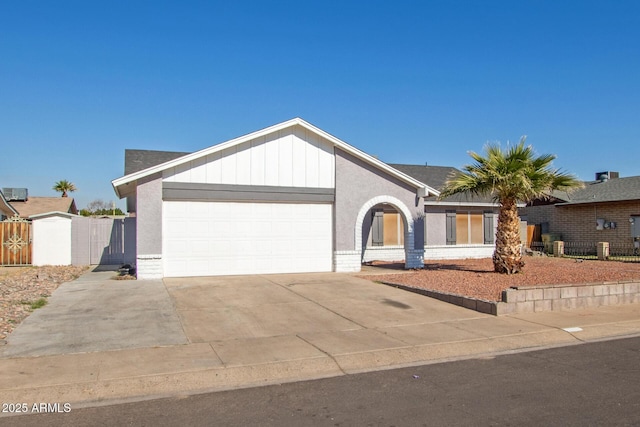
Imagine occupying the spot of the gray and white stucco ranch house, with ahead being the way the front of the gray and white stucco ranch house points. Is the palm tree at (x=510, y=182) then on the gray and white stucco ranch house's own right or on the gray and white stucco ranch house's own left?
on the gray and white stucco ranch house's own left

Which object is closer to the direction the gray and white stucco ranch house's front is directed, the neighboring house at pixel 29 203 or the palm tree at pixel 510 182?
the palm tree

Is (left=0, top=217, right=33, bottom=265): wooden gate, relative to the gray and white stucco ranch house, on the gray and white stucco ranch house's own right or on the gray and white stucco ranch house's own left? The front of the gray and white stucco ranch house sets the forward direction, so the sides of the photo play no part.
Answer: on the gray and white stucco ranch house's own right

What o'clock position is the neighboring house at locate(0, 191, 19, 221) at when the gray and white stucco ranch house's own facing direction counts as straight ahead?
The neighboring house is roughly at 4 o'clock from the gray and white stucco ranch house.

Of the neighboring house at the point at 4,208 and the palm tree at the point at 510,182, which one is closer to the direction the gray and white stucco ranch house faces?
the palm tree

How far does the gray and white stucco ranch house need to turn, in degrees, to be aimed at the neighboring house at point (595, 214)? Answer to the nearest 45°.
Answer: approximately 135° to its left

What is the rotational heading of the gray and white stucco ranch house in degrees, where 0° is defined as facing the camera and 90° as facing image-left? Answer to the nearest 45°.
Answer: approximately 0°

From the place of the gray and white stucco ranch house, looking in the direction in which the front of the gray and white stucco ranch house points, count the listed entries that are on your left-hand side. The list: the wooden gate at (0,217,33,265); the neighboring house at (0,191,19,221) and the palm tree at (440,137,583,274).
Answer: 1

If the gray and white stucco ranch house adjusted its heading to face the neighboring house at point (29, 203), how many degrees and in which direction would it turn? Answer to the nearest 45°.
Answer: approximately 135° to its right
